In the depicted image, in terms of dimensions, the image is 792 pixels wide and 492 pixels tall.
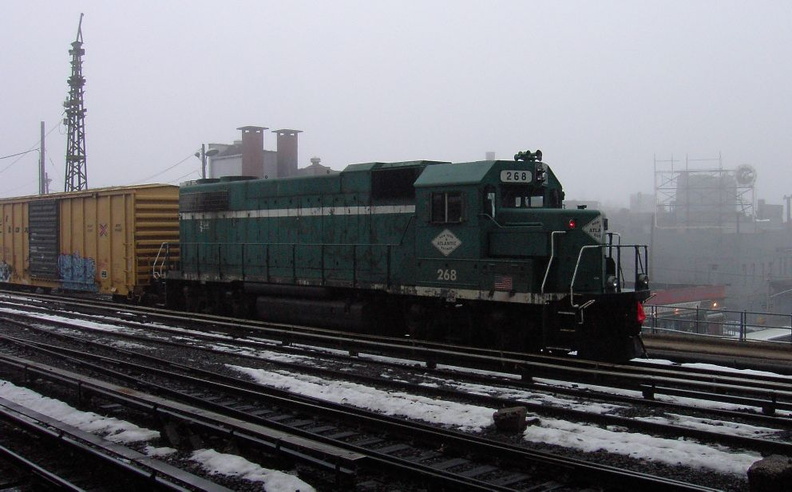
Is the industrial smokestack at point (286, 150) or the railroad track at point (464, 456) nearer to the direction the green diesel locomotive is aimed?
the railroad track

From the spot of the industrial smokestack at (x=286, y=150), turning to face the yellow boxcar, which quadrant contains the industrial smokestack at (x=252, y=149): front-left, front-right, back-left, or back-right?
front-right

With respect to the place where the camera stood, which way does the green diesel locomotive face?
facing the viewer and to the right of the viewer

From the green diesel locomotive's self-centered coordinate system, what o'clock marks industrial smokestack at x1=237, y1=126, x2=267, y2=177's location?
The industrial smokestack is roughly at 7 o'clock from the green diesel locomotive.

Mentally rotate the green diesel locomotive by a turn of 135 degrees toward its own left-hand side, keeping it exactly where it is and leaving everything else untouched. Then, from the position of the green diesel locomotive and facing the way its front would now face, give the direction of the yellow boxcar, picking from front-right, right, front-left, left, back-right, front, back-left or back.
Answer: front-left

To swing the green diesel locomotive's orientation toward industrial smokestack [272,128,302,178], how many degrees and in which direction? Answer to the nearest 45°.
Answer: approximately 135° to its left

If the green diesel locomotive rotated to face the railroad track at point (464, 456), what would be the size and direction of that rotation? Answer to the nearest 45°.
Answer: approximately 45° to its right
